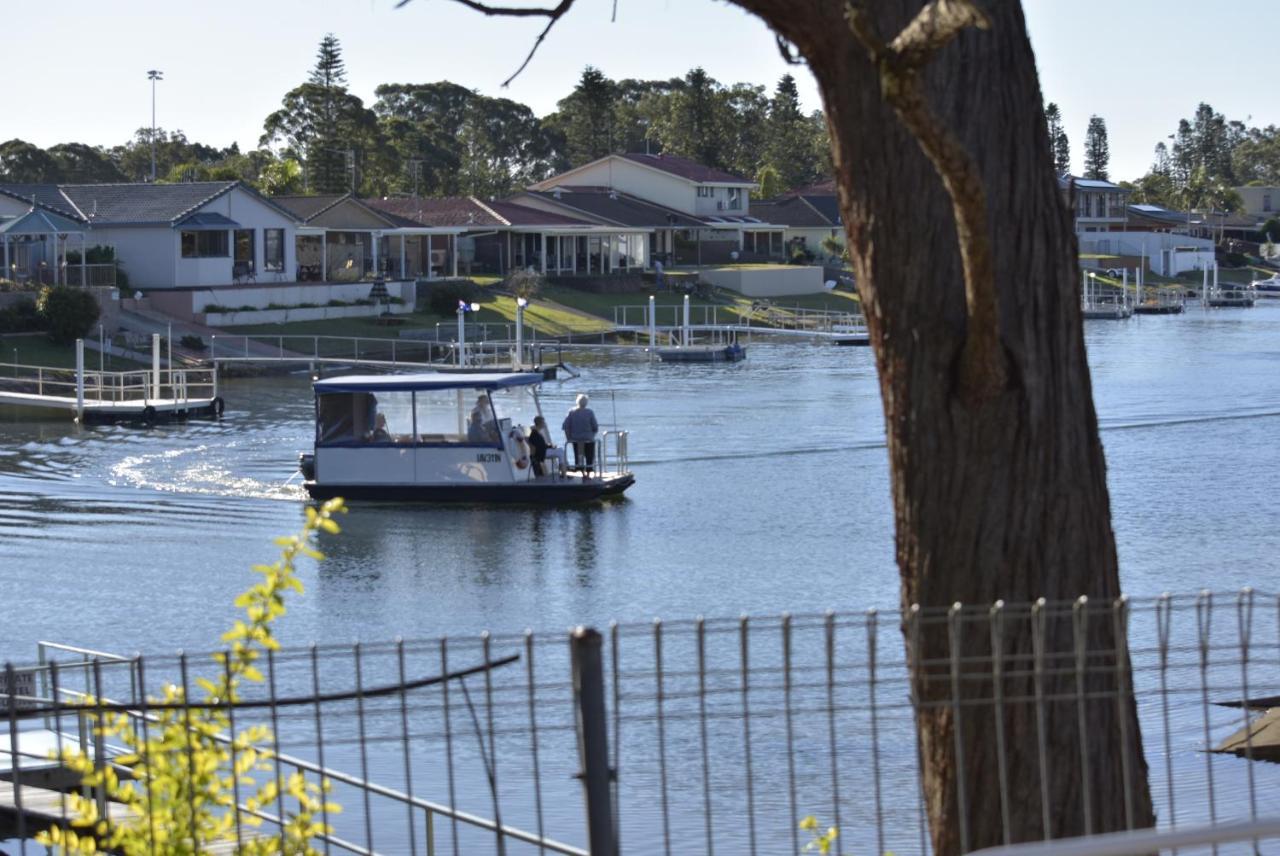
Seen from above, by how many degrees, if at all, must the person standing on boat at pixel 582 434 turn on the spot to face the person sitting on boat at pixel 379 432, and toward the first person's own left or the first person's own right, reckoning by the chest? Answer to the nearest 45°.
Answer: approximately 90° to the first person's own left

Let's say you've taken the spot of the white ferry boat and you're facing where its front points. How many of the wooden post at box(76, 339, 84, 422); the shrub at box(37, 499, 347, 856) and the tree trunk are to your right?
2

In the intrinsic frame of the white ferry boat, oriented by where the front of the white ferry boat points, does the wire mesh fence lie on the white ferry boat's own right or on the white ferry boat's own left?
on the white ferry boat's own right

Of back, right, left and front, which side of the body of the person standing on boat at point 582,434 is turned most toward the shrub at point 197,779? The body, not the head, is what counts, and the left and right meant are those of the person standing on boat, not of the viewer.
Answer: back

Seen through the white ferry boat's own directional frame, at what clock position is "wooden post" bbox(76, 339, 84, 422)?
The wooden post is roughly at 8 o'clock from the white ferry boat.

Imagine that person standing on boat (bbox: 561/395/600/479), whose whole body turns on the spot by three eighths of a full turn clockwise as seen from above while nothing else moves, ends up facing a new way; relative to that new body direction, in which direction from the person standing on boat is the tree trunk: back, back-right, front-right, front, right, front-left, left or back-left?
front-right

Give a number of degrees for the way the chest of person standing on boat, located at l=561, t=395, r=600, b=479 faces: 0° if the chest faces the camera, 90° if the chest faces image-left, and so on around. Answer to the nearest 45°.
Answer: approximately 180°

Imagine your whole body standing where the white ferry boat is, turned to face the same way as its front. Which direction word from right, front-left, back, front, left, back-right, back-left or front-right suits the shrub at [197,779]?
right

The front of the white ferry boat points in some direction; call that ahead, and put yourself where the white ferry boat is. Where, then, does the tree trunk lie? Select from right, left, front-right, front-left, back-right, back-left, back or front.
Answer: right

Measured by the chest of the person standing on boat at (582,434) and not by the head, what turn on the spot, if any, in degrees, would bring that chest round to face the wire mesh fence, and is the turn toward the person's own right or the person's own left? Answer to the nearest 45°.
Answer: approximately 180°

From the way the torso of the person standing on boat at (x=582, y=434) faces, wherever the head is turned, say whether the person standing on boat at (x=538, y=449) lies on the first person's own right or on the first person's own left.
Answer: on the first person's own left

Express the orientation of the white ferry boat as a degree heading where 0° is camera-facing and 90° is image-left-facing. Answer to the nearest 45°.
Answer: approximately 270°
